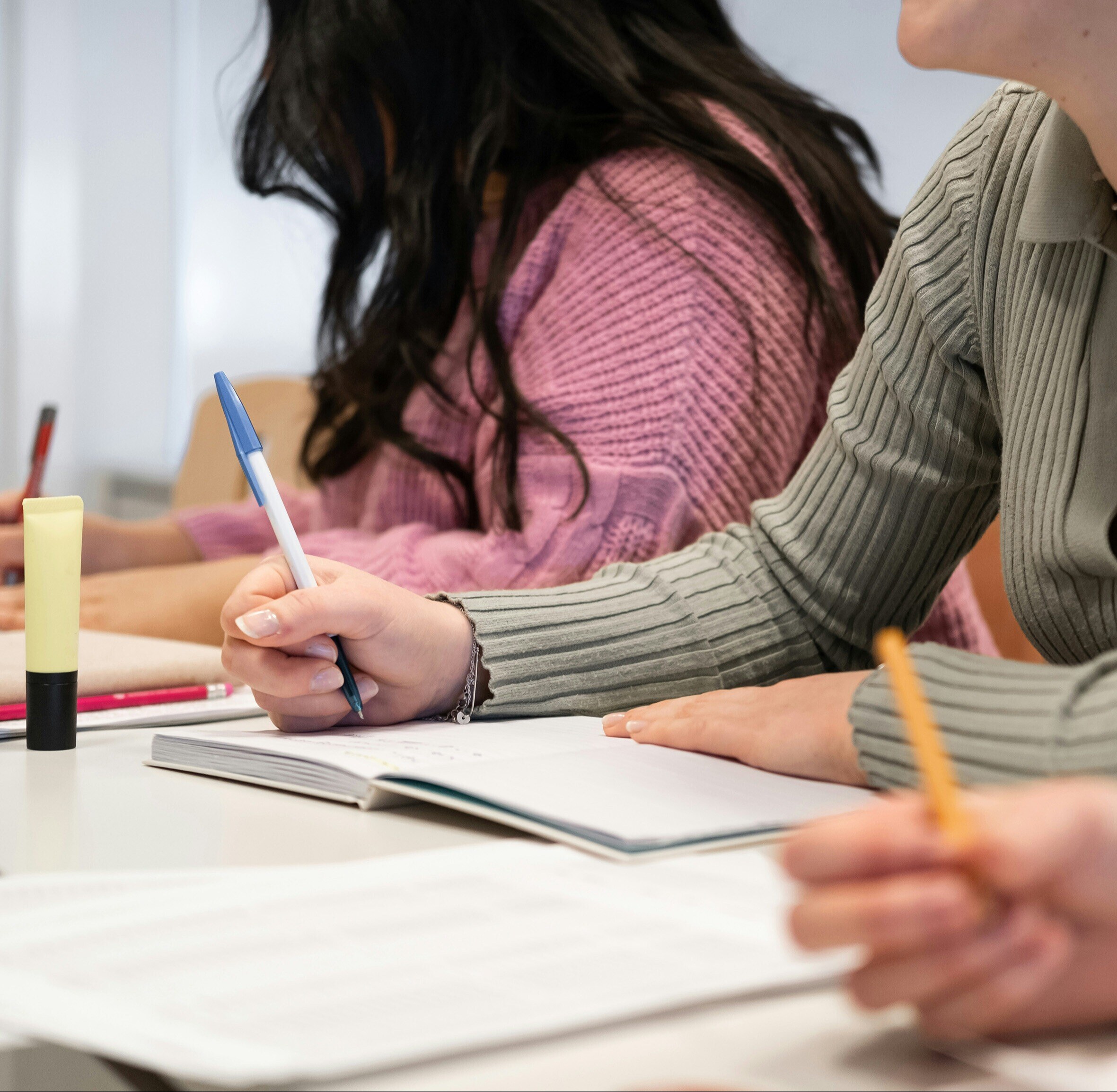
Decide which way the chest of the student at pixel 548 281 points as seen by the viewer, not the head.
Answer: to the viewer's left

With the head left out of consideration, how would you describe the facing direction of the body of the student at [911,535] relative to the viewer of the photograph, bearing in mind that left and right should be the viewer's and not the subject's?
facing the viewer and to the left of the viewer

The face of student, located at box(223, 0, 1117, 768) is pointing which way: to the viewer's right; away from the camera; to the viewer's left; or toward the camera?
to the viewer's left

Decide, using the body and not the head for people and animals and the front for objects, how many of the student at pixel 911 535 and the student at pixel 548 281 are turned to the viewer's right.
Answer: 0
